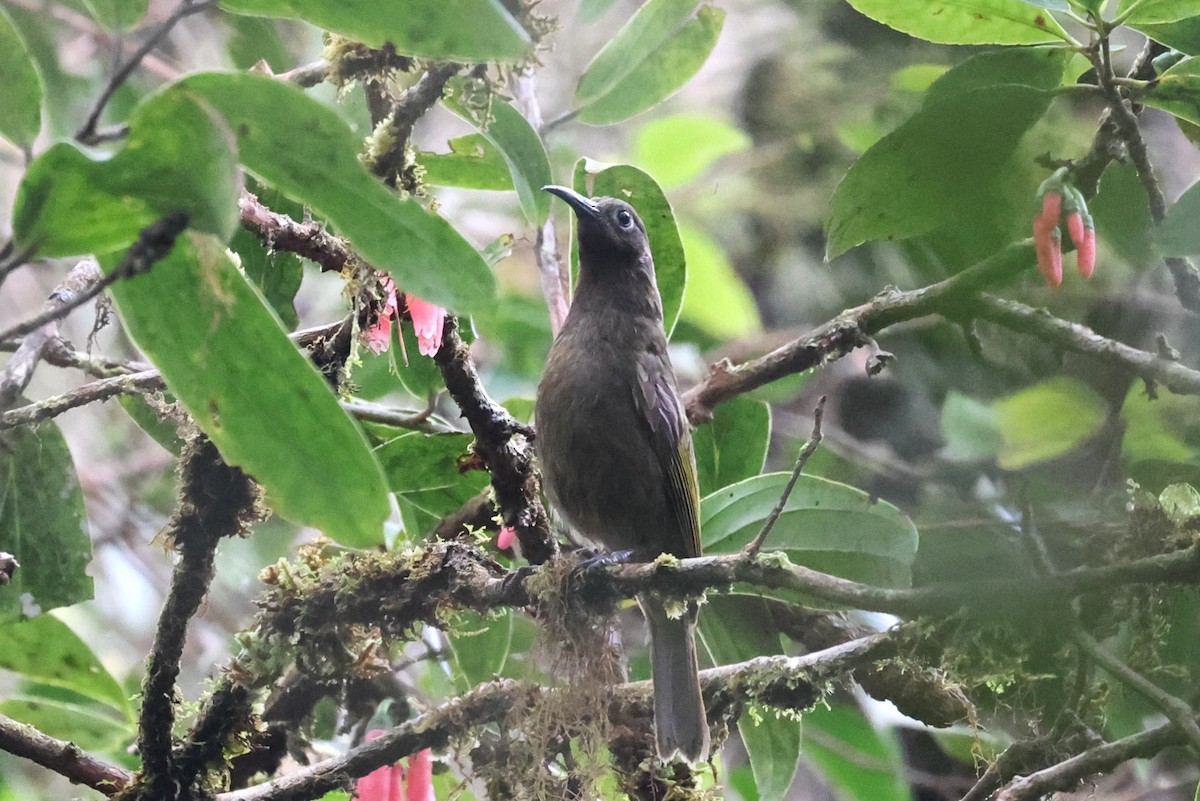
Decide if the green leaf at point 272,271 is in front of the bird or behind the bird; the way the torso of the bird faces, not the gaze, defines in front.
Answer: in front

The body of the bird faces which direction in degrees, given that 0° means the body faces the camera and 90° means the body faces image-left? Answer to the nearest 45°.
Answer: approximately 45°

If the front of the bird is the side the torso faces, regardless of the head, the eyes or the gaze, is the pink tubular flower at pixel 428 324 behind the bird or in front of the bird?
in front

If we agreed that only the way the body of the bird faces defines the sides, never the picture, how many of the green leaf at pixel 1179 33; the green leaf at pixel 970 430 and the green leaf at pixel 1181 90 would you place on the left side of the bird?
3

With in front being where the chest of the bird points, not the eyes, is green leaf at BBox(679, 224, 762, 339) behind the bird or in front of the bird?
behind

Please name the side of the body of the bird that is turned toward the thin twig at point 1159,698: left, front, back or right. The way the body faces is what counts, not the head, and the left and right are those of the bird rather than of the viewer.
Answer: left
